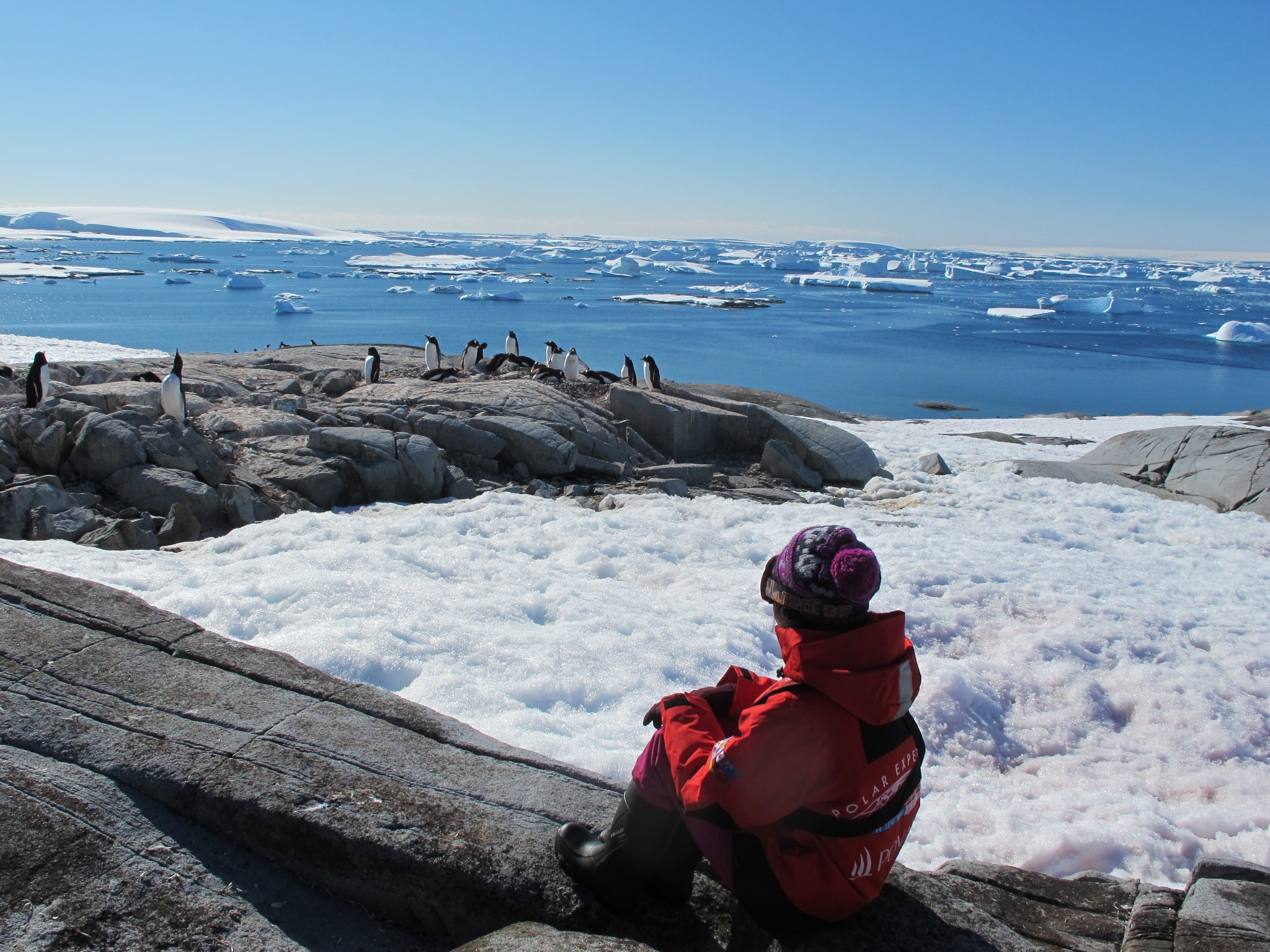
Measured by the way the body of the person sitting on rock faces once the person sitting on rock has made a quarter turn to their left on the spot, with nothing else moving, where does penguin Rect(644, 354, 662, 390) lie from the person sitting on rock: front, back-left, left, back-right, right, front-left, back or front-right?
back-right

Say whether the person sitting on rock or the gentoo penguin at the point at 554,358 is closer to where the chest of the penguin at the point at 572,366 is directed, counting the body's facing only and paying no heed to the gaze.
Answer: the person sitting on rock

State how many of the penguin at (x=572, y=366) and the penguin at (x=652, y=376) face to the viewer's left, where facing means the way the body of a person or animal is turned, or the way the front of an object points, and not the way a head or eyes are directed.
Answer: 1

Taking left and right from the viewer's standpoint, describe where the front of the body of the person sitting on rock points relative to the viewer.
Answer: facing away from the viewer and to the left of the viewer

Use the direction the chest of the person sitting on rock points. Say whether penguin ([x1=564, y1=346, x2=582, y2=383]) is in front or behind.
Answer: in front

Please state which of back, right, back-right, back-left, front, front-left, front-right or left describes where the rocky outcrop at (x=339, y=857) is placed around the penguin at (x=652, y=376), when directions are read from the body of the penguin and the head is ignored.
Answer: left

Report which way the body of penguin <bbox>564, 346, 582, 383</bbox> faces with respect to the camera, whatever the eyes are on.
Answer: toward the camera

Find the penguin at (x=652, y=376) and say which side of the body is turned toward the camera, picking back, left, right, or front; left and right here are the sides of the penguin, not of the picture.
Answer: left

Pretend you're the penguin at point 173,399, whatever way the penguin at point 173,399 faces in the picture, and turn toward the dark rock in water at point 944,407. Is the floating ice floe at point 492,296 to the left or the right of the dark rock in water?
left

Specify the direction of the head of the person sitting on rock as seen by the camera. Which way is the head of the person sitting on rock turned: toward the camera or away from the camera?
away from the camera

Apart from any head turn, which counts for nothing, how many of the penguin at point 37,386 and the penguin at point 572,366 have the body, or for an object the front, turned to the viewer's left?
0

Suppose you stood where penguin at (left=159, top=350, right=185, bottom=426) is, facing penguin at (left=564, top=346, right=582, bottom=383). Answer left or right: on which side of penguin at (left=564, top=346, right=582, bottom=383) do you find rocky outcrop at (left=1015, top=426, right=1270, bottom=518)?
right

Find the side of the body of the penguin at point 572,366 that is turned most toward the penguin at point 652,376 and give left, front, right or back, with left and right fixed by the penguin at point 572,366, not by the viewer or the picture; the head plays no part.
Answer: left

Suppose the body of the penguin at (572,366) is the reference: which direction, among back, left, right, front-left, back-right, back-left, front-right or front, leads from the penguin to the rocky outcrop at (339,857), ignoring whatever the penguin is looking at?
front

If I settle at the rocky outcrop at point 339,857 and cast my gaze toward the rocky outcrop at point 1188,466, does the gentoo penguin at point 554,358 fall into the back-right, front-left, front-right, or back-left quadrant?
front-left

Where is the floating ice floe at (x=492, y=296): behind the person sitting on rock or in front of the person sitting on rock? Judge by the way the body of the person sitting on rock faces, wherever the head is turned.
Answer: in front
